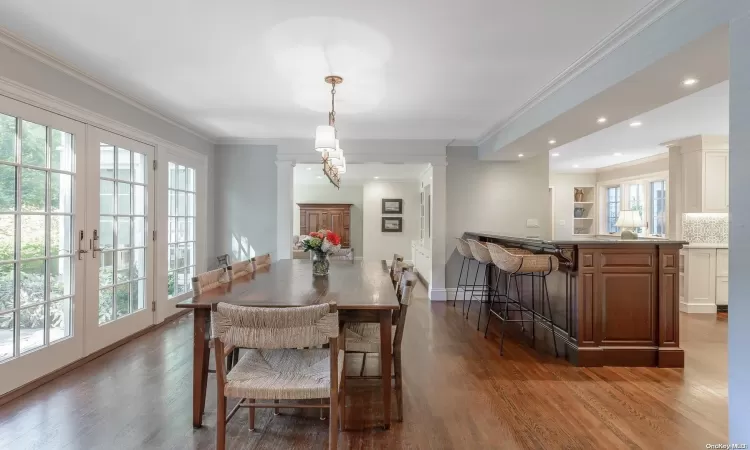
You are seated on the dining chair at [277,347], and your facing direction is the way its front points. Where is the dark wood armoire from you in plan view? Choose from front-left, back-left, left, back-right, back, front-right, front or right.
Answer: front

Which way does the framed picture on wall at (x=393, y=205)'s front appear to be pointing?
toward the camera

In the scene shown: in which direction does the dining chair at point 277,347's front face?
away from the camera

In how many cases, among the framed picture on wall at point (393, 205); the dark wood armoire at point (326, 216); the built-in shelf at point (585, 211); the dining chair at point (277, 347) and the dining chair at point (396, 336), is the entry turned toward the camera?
3

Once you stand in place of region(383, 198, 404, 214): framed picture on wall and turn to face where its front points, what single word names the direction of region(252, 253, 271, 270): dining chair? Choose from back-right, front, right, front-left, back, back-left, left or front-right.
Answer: front

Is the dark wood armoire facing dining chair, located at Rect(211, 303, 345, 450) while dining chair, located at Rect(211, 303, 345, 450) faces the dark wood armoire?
yes

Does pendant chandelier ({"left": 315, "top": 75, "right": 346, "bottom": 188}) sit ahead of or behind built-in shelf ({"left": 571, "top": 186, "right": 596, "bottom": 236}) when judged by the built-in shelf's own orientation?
ahead

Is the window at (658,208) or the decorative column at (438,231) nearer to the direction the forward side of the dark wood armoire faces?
the decorative column

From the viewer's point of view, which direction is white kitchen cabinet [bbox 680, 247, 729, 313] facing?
toward the camera

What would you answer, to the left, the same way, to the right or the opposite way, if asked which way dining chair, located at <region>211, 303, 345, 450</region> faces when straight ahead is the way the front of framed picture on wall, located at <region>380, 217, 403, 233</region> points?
the opposite way

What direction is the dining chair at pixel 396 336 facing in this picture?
to the viewer's left

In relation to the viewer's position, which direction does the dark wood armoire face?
facing the viewer

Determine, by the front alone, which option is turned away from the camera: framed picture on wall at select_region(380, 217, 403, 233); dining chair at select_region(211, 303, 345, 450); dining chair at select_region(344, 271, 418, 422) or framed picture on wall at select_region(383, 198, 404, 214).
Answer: dining chair at select_region(211, 303, 345, 450)

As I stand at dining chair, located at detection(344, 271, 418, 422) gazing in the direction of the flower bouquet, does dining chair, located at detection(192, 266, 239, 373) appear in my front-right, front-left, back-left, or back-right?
front-left

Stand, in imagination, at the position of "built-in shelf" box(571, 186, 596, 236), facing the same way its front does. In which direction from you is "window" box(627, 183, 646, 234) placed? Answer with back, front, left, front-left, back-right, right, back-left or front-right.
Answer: front-left

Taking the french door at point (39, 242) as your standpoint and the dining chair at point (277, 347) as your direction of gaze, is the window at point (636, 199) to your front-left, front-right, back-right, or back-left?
front-left

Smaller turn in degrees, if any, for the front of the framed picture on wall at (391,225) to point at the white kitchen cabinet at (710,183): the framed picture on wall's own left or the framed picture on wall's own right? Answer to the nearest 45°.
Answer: approximately 45° to the framed picture on wall's own left
